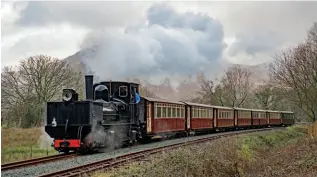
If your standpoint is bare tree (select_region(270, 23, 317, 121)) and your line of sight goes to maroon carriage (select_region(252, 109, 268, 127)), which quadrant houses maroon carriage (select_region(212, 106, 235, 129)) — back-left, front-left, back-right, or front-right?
front-left

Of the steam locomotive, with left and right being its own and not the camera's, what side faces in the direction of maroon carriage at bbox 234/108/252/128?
back

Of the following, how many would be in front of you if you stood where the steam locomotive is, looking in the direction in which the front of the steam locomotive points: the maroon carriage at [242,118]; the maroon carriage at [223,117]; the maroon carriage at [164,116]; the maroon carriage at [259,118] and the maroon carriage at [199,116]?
0

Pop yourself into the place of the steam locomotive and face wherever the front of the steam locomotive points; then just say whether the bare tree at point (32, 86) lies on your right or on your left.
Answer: on your right

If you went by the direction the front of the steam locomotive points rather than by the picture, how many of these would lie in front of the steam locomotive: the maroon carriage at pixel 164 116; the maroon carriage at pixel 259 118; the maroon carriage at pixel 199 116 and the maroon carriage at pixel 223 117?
0

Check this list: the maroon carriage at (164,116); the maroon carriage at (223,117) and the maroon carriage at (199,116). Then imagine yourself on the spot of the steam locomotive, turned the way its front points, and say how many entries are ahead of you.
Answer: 0

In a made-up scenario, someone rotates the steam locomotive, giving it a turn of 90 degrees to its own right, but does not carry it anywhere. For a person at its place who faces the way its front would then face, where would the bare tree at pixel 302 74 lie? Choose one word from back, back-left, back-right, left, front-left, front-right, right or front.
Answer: right

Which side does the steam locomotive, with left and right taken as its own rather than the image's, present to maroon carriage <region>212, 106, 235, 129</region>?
back

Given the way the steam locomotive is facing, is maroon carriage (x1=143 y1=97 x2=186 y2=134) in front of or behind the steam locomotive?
behind

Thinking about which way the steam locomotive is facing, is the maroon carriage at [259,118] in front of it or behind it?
behind

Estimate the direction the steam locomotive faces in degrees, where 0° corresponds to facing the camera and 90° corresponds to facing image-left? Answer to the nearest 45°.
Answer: approximately 45°
